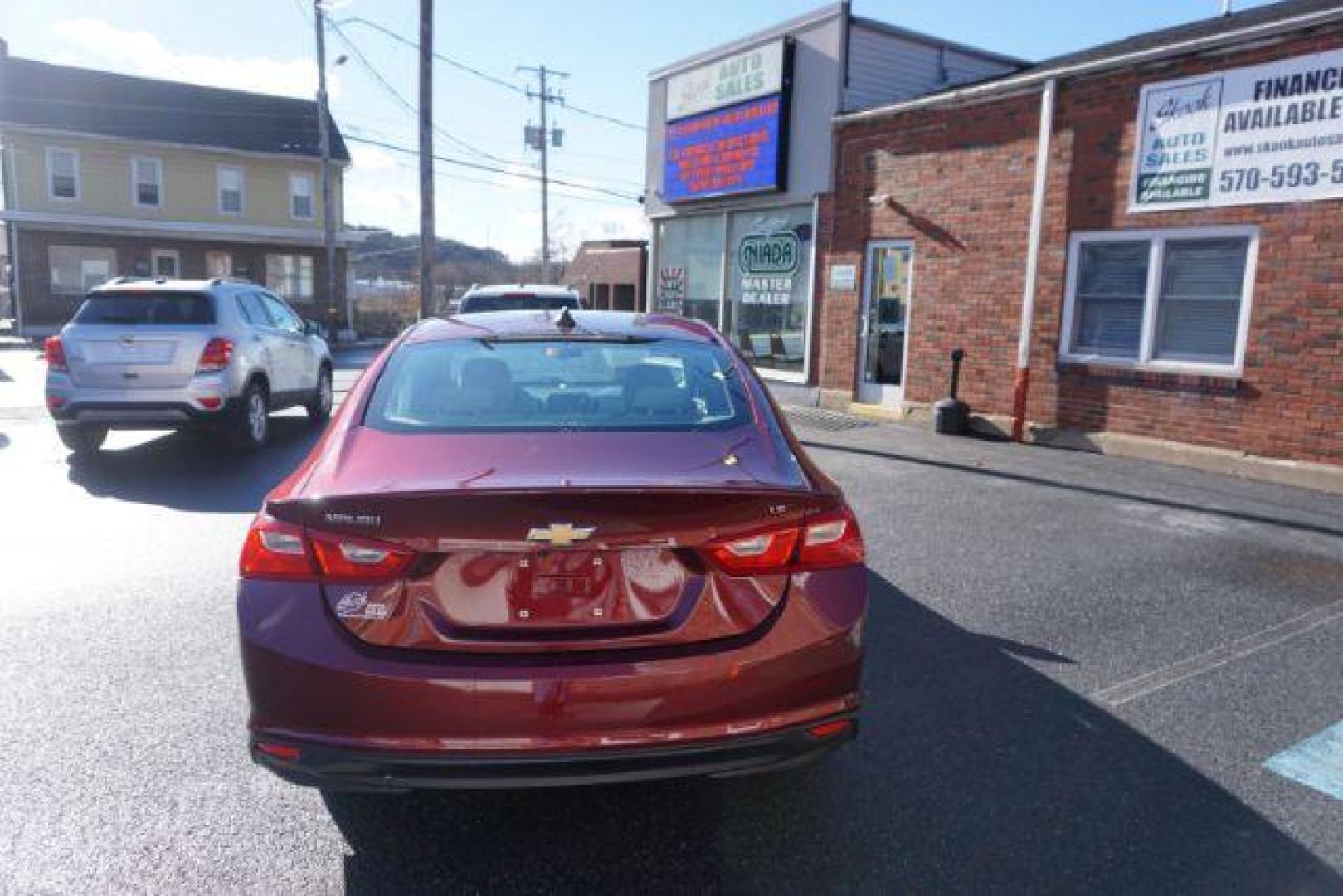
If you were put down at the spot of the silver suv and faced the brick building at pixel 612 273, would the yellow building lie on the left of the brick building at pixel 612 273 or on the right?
left

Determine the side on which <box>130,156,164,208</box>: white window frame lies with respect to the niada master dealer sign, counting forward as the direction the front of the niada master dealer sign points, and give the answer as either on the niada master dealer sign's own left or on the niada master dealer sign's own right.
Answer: on the niada master dealer sign's own right

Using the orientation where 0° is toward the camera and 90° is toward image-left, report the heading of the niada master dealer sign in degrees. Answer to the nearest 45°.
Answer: approximately 0°

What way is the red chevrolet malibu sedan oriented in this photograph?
away from the camera

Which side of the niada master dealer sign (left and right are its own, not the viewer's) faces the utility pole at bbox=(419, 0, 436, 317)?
right

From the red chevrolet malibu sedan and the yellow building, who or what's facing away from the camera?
the red chevrolet malibu sedan

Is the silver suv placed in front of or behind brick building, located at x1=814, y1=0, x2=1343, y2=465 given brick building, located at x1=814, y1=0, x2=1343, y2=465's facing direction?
in front

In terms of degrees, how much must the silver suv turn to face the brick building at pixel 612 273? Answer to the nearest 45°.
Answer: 0° — it already faces it

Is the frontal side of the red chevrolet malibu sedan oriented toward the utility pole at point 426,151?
yes

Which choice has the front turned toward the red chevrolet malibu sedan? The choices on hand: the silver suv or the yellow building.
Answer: the yellow building

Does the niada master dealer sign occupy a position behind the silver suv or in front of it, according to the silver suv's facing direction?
in front

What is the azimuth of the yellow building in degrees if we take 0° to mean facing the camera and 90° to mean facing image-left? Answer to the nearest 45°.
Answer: approximately 0°

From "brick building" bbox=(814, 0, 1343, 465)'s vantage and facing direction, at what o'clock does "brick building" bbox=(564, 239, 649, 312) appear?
"brick building" bbox=(564, 239, 649, 312) is roughly at 3 o'clock from "brick building" bbox=(814, 0, 1343, 465).
